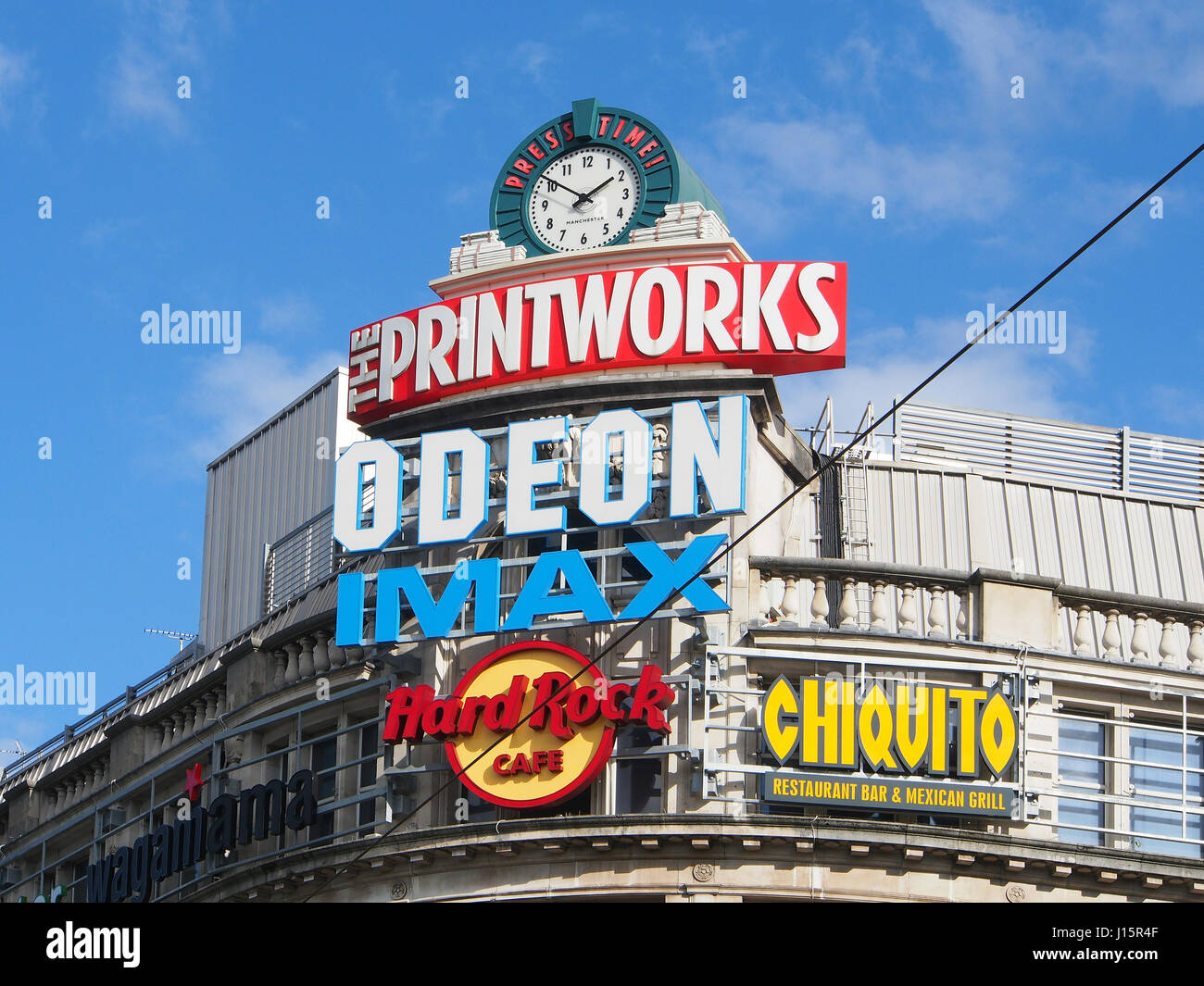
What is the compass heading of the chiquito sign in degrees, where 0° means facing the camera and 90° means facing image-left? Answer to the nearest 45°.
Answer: approximately 0°

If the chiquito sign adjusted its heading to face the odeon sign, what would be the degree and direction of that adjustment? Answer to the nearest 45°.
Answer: approximately 90° to its right
